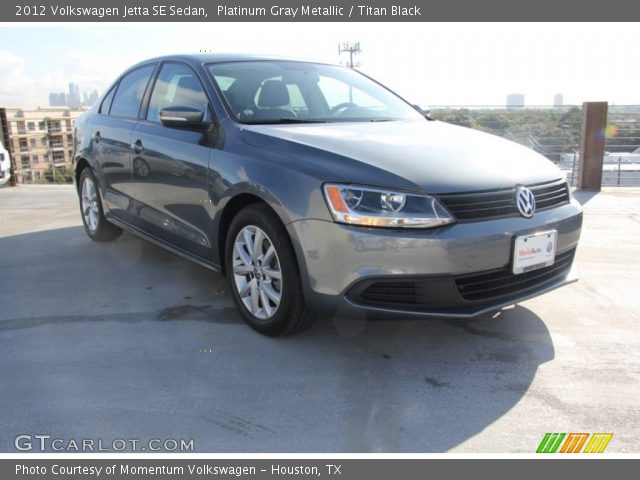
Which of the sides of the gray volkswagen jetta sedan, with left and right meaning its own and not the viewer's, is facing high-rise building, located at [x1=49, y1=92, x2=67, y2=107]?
back

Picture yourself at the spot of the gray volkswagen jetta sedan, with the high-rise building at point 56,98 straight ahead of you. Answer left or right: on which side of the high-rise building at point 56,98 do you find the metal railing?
right

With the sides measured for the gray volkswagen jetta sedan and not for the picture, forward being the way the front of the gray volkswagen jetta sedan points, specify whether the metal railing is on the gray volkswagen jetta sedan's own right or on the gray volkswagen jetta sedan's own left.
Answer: on the gray volkswagen jetta sedan's own left

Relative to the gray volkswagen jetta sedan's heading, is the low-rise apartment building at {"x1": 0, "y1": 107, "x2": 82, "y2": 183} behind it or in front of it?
behind
